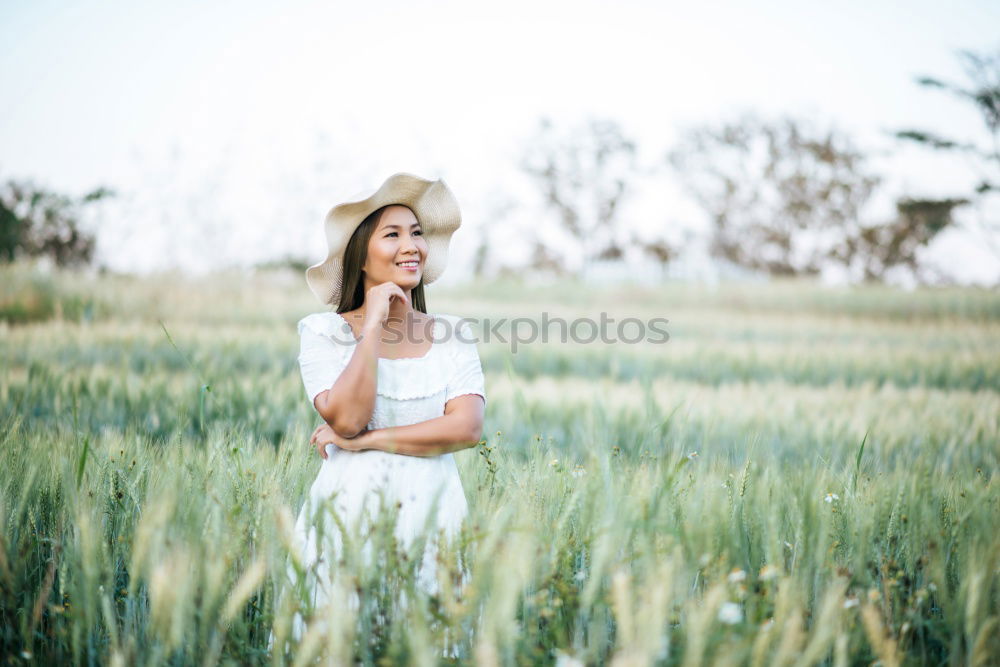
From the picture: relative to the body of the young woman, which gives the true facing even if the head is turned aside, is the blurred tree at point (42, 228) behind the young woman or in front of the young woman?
behind

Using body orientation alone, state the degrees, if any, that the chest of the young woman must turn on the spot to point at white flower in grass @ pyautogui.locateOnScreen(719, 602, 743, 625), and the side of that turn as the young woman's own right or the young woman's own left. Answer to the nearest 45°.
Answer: approximately 45° to the young woman's own left

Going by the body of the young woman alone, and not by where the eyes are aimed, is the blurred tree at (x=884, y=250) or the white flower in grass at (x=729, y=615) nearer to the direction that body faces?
the white flower in grass

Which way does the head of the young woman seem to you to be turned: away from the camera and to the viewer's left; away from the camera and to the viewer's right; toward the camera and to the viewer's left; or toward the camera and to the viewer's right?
toward the camera and to the viewer's right

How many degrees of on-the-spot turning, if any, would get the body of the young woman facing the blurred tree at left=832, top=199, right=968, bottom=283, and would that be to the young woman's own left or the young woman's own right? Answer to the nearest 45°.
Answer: approximately 135° to the young woman's own left

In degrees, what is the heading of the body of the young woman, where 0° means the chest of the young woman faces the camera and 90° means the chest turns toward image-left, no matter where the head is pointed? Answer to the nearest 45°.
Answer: approximately 0°
